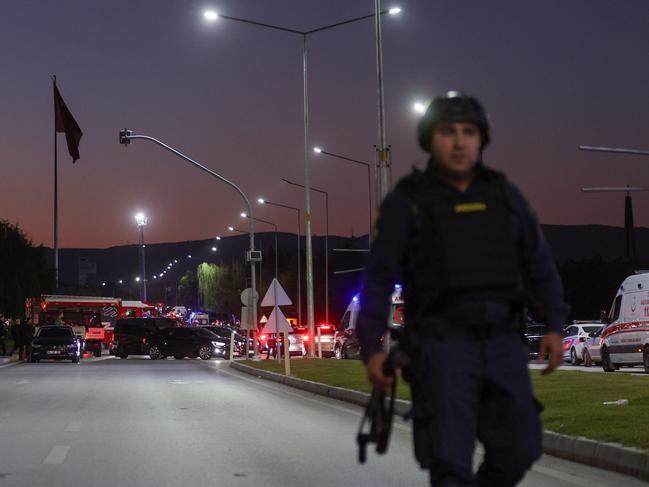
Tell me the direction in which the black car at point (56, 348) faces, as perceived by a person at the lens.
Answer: facing the viewer

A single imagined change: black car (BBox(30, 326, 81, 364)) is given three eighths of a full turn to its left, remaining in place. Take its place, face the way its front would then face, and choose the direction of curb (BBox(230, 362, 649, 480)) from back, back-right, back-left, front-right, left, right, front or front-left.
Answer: back-right

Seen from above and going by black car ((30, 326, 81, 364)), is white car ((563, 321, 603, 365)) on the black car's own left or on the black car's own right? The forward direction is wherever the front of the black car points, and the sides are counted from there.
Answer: on the black car's own left

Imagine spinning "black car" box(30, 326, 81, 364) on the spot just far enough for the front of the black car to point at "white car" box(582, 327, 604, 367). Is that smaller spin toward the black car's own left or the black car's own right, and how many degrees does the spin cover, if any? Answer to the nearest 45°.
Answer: approximately 45° to the black car's own left

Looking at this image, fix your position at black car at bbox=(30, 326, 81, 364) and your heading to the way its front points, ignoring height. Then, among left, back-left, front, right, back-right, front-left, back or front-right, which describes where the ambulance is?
front-left
